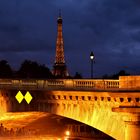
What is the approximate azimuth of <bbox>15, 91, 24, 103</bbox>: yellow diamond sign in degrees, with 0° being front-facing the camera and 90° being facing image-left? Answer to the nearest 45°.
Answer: approximately 0°

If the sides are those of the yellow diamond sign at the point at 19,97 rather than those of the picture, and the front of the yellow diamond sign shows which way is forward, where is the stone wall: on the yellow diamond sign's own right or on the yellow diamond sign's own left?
on the yellow diamond sign's own left

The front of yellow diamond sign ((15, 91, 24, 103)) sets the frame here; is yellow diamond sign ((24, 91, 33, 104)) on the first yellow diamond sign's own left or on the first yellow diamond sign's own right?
on the first yellow diamond sign's own left
